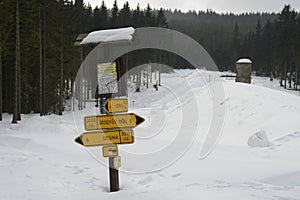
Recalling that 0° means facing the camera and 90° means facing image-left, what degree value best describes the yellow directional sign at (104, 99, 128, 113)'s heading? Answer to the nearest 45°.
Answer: approximately 0°

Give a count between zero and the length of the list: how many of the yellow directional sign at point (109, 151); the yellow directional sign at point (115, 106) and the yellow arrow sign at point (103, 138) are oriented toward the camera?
3

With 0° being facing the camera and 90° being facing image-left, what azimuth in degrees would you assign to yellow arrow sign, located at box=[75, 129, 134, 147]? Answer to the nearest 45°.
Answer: approximately 0°
